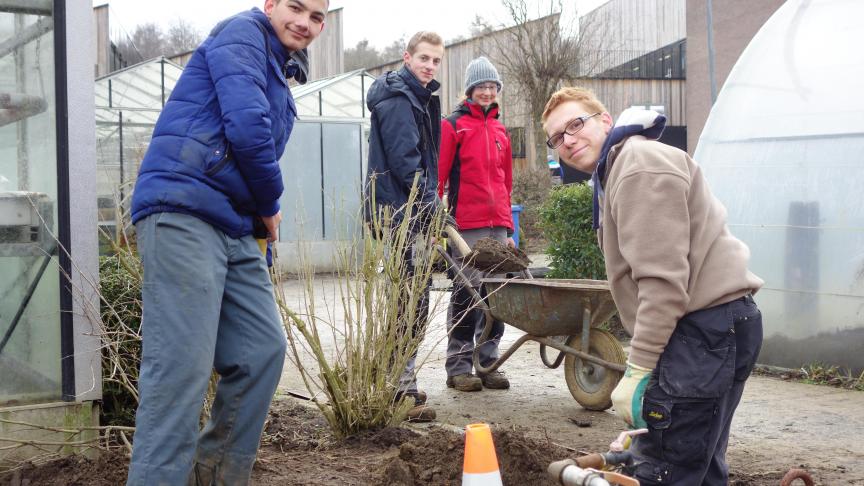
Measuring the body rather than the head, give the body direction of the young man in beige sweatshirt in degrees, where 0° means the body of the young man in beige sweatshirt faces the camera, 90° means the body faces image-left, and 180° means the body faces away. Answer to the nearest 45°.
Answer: approximately 90°

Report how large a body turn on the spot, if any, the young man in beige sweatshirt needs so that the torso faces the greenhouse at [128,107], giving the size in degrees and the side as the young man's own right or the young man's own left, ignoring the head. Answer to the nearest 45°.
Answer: approximately 45° to the young man's own right

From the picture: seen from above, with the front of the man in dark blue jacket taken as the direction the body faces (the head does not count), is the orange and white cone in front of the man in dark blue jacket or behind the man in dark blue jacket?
in front

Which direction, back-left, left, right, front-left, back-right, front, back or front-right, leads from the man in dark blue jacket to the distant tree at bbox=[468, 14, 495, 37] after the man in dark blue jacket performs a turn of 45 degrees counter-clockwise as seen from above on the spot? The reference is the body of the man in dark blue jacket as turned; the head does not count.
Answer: left

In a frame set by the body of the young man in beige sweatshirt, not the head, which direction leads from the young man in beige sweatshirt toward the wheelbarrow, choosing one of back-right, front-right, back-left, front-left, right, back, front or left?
right

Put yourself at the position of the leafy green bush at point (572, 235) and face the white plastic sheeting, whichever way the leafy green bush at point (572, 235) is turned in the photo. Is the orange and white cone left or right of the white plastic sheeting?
right

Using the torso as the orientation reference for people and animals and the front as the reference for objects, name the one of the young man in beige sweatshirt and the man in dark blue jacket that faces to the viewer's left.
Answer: the young man in beige sweatshirt

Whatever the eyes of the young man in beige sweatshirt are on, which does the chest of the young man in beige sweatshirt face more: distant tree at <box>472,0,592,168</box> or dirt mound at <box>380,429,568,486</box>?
the dirt mound

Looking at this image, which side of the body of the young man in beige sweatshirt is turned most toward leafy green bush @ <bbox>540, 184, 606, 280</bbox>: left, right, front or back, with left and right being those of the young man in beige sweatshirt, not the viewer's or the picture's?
right

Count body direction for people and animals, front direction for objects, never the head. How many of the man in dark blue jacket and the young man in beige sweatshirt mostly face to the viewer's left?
1

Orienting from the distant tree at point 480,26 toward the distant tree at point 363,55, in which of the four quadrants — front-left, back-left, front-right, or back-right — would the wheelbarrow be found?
back-left

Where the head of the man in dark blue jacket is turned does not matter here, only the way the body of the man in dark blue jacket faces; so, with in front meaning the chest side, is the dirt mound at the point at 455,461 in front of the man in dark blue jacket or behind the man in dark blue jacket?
in front

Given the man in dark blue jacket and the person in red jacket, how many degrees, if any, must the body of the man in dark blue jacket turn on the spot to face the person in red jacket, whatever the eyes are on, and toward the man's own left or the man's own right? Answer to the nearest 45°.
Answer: approximately 90° to the man's own left

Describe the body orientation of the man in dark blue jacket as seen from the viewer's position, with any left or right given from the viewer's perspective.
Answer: facing the viewer and to the right of the viewer
